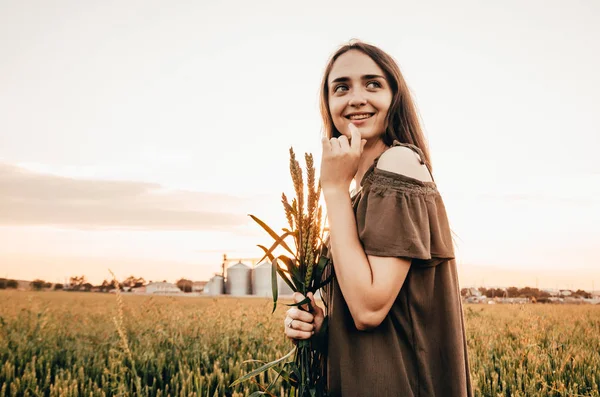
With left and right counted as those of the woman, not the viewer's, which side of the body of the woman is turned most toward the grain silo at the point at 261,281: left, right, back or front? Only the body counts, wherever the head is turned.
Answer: right

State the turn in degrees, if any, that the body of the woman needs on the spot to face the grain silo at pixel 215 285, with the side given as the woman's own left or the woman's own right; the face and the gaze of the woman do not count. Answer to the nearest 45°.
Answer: approximately 90° to the woman's own right

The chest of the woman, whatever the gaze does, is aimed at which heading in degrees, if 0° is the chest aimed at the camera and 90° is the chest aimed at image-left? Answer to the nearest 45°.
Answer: approximately 90°

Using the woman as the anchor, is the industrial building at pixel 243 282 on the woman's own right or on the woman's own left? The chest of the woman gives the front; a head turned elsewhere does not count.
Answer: on the woman's own right
